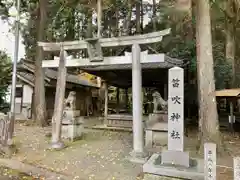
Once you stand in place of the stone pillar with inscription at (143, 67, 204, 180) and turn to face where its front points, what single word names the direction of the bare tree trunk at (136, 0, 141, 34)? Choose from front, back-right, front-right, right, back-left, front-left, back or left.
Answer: back

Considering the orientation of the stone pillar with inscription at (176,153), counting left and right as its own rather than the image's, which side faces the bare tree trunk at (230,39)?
back

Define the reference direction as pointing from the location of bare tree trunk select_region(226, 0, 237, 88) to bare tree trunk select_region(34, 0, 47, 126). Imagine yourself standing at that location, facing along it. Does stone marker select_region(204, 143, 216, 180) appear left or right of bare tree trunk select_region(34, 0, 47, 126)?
left

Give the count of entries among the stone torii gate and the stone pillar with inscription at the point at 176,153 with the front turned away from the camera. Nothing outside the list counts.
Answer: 0

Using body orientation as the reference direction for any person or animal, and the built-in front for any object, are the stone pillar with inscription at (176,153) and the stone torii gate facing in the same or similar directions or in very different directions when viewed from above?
same or similar directions

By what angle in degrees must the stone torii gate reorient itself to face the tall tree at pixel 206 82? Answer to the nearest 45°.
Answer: approximately 135° to its left

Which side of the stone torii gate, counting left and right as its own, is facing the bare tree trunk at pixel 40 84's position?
right

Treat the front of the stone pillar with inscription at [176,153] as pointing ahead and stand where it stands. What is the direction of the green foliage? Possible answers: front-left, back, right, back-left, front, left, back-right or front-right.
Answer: back-right

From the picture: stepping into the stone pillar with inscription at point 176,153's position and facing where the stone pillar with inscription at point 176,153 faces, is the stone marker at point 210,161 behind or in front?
in front

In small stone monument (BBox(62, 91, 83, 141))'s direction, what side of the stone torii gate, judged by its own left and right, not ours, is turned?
right

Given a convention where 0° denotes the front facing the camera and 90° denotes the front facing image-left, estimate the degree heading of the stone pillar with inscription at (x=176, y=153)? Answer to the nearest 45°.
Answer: approximately 0°

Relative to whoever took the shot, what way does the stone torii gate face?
facing the viewer and to the left of the viewer

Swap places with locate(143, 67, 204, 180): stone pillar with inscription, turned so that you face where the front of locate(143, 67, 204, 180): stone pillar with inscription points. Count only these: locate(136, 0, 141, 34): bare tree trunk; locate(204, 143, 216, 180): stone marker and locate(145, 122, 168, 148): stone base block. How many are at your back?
2
